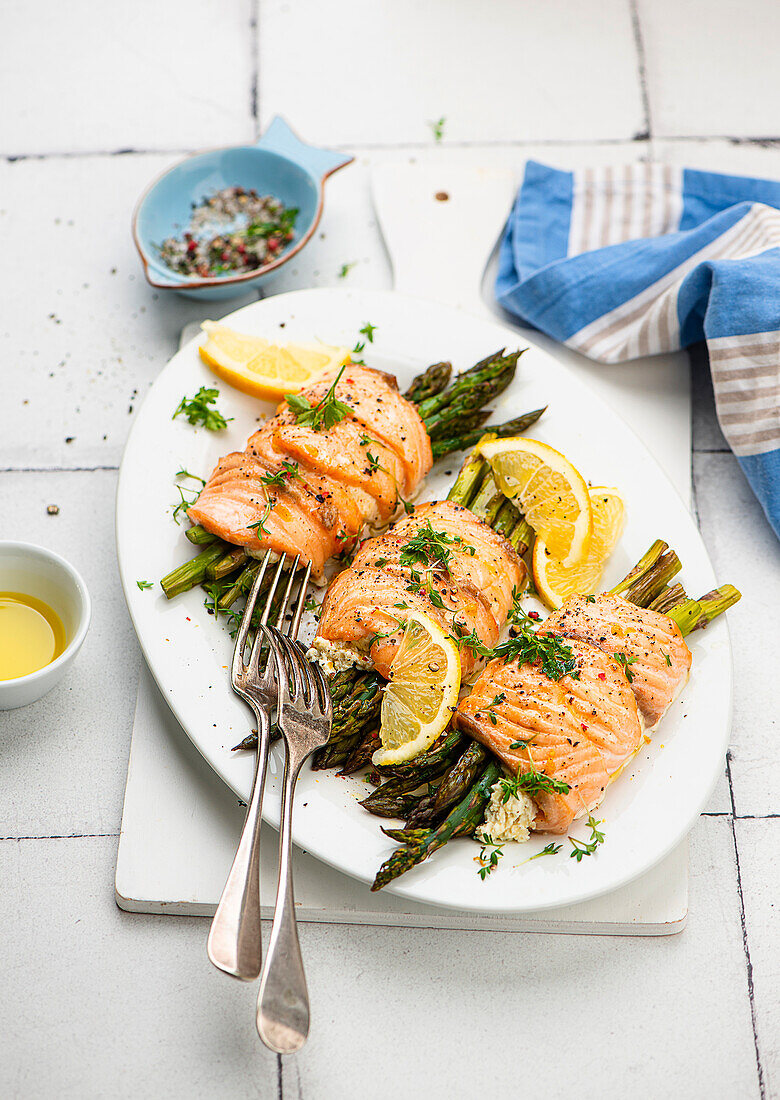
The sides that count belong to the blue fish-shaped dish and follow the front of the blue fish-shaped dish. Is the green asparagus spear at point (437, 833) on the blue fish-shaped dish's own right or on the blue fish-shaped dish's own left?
on the blue fish-shaped dish's own left

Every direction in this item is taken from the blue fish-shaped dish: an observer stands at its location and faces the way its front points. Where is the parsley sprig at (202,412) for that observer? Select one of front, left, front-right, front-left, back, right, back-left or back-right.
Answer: front-left

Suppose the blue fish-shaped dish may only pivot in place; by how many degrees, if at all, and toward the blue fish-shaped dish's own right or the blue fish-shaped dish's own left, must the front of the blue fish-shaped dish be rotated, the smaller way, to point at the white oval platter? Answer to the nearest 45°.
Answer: approximately 45° to the blue fish-shaped dish's own left

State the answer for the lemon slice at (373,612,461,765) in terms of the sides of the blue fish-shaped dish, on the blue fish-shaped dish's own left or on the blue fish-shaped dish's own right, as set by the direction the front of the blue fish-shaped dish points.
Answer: on the blue fish-shaped dish's own left

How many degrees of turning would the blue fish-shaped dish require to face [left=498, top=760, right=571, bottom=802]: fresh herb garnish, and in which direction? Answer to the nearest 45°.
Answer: approximately 45° to its left

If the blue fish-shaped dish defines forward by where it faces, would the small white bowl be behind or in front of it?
in front

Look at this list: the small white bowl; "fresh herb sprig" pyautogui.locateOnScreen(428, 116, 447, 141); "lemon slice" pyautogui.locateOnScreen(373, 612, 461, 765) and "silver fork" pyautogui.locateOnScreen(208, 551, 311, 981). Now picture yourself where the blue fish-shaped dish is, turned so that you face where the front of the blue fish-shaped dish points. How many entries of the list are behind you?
1

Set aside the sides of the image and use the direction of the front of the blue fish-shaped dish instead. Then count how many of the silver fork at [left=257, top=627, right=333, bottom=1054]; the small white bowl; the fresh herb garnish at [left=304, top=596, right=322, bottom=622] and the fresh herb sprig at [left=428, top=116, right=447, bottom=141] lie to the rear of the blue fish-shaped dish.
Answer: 1

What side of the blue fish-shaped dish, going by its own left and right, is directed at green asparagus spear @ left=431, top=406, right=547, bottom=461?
left

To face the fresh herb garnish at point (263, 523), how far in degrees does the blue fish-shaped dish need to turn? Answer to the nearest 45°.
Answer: approximately 45° to its left

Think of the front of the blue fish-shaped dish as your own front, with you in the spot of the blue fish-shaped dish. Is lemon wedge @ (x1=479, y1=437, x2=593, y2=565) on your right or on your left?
on your left

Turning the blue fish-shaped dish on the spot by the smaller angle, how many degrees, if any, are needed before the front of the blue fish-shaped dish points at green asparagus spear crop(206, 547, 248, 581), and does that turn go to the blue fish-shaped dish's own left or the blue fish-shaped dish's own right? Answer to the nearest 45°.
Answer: approximately 45° to the blue fish-shaped dish's own left

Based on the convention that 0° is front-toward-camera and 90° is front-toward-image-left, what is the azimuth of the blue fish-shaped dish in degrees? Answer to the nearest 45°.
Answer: approximately 45°
